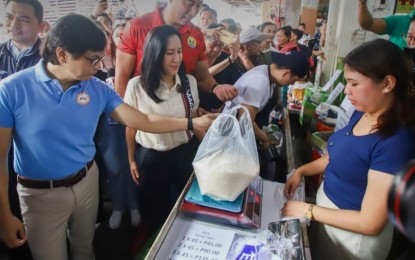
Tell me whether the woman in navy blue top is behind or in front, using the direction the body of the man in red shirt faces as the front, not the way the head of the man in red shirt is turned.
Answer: in front

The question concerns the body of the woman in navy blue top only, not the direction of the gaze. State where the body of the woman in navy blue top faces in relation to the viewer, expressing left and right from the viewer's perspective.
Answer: facing the viewer and to the left of the viewer

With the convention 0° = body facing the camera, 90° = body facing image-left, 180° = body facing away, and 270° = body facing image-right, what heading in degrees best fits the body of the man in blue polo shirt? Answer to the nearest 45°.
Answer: approximately 315°

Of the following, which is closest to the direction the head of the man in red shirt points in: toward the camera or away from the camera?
toward the camera

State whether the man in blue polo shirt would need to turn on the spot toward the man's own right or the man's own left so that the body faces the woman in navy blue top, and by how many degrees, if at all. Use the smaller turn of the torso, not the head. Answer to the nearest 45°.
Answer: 0° — they already face them

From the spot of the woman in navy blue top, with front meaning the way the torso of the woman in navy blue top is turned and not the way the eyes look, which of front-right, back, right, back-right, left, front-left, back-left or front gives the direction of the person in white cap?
right

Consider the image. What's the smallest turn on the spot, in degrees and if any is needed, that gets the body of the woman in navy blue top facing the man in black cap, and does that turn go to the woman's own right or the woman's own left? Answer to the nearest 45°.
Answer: approximately 90° to the woman's own right

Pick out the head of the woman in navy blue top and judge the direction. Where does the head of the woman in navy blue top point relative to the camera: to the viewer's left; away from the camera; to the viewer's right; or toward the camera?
to the viewer's left

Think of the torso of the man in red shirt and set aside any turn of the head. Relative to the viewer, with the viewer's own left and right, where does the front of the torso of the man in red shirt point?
facing the viewer and to the right of the viewer

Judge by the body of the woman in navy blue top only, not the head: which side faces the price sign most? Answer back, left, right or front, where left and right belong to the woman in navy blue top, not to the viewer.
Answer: front

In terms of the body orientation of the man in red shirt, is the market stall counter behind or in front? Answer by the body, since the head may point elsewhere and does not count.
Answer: in front
